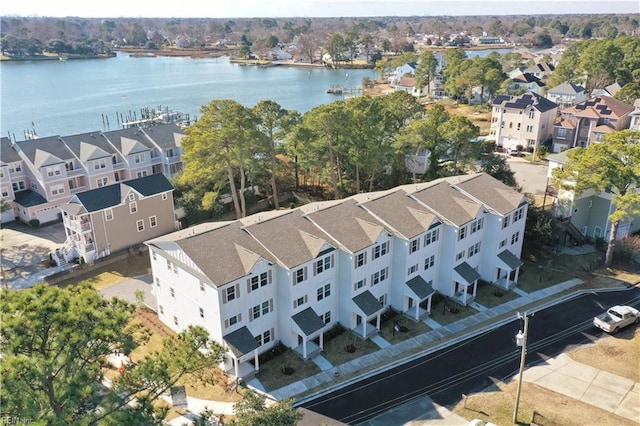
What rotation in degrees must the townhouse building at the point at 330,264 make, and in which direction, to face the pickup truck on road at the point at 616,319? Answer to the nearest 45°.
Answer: approximately 45° to its left

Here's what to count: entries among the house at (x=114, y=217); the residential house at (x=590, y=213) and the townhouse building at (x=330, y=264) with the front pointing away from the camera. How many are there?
0

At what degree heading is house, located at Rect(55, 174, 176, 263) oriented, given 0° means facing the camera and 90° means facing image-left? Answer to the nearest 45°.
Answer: approximately 45°

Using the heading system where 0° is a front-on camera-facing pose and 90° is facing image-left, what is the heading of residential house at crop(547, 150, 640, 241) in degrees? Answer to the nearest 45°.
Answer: approximately 45°

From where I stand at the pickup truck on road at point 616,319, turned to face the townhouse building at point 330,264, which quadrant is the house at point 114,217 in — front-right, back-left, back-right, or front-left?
front-right

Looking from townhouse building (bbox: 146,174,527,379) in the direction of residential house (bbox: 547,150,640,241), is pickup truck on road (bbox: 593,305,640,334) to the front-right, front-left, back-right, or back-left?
front-right

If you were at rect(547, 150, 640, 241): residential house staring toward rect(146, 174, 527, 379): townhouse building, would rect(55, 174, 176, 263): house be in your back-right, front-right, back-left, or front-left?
front-right

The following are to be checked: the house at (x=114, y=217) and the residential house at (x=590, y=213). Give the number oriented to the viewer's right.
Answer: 0

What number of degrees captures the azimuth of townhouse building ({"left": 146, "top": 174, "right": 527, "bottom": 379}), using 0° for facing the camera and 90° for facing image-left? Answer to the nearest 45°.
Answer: approximately 315°

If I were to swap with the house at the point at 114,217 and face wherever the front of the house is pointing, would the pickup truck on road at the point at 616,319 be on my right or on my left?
on my left
